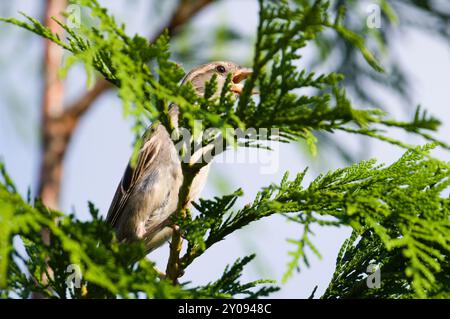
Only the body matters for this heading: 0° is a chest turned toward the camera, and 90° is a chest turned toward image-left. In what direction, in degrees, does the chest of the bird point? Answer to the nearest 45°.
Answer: approximately 270°
